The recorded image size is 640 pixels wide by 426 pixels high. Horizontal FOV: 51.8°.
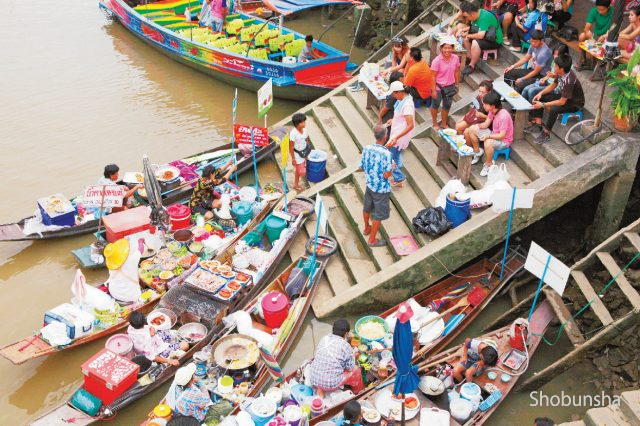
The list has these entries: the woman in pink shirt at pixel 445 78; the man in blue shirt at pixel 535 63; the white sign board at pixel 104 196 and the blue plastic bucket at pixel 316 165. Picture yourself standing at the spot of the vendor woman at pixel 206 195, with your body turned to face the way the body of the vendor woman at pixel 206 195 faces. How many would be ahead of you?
3

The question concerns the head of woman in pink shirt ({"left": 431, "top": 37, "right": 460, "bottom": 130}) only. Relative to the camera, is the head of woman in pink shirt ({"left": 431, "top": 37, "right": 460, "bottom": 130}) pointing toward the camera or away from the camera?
toward the camera

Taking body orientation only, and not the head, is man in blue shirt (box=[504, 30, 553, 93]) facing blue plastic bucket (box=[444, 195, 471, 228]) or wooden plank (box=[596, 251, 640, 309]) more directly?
the blue plastic bucket

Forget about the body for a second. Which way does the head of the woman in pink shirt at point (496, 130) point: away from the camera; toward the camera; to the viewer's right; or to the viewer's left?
to the viewer's left

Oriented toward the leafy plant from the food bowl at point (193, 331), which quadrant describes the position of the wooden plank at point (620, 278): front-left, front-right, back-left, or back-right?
front-right

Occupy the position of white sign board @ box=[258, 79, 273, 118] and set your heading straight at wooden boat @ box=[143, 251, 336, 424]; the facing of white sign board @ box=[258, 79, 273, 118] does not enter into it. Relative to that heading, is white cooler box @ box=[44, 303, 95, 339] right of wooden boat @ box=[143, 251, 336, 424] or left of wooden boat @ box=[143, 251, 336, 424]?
right

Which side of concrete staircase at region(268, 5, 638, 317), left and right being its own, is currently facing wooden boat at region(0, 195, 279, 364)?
front

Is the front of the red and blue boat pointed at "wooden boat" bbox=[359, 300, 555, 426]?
no

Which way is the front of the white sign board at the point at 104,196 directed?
toward the camera

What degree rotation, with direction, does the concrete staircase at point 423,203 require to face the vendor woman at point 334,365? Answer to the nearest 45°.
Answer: approximately 45° to its left

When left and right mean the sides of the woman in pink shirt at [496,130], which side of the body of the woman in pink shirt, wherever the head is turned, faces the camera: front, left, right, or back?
left
